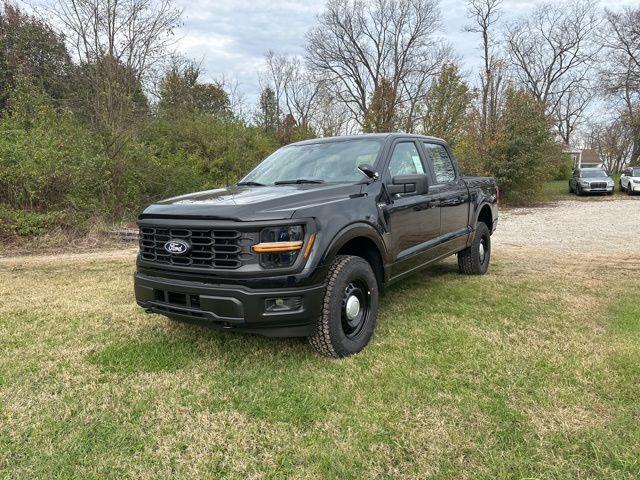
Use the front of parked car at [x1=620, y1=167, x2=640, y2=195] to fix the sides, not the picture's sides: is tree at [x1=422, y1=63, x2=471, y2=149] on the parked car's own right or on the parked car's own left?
on the parked car's own right

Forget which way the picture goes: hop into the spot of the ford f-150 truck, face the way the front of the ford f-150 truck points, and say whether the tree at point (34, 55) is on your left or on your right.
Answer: on your right

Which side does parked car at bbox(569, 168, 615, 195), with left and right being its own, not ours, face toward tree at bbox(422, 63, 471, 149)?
right

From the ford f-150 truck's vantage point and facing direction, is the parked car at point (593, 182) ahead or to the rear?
to the rear

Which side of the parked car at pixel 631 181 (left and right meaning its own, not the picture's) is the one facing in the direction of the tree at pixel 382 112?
right

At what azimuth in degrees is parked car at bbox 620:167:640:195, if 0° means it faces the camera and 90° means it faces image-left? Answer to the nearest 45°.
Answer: approximately 315°

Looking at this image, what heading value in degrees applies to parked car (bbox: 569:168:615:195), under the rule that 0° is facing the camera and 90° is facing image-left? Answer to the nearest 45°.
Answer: approximately 315°

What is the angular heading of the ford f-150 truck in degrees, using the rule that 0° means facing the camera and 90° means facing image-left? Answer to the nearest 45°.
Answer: approximately 45°

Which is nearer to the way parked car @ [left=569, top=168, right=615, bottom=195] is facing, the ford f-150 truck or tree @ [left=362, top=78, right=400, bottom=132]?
the ford f-150 truck

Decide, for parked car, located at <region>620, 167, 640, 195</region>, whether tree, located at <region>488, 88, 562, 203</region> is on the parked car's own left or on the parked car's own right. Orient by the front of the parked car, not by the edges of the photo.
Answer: on the parked car's own right
